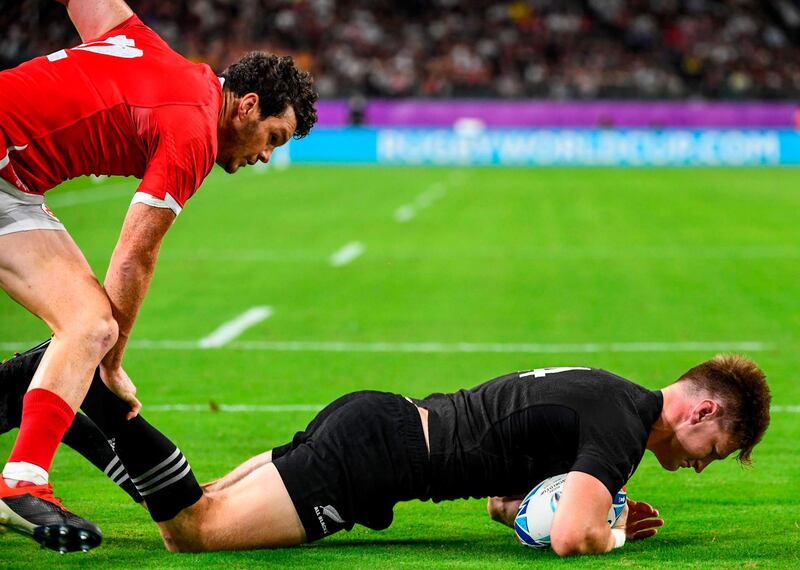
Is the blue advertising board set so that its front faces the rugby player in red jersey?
yes

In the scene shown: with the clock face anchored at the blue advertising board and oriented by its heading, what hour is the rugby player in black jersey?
The rugby player in black jersey is roughly at 12 o'clock from the blue advertising board.

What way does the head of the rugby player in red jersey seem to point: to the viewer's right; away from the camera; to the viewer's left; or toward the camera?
to the viewer's right

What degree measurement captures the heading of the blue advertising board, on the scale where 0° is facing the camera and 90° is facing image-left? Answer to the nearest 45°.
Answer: approximately 0°
